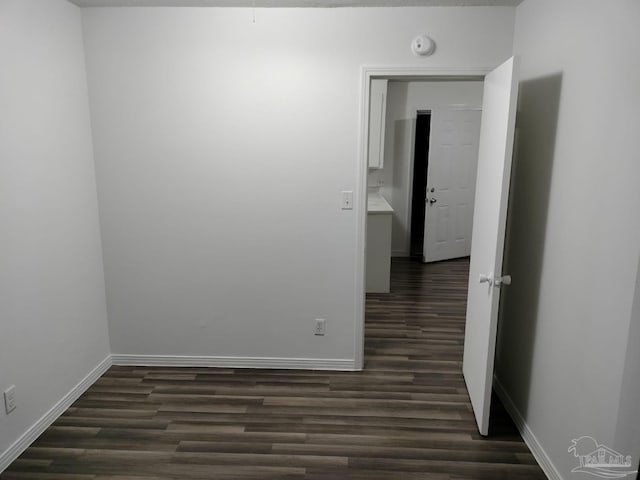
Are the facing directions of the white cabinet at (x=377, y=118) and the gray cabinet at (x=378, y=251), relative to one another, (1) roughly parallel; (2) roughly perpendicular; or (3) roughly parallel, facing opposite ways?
roughly parallel

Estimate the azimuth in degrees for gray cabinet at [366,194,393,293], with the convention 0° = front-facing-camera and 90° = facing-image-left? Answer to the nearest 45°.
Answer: approximately 270°

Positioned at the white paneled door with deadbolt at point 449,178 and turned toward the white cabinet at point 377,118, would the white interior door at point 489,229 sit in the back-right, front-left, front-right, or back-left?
front-left

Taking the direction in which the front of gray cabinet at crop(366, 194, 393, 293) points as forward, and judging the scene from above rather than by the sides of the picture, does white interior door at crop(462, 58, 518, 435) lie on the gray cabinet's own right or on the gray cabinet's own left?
on the gray cabinet's own right

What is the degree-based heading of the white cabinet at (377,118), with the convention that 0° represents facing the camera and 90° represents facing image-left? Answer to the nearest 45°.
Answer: approximately 270°

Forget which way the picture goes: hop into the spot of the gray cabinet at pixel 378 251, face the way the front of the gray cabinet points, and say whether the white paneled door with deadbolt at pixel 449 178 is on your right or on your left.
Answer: on your left

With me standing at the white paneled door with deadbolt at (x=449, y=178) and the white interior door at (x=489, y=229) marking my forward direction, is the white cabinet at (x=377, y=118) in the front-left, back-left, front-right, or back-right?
front-right

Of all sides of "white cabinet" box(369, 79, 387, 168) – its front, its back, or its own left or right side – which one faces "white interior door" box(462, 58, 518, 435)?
right

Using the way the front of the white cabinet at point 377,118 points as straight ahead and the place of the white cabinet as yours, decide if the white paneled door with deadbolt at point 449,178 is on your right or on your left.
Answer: on your left

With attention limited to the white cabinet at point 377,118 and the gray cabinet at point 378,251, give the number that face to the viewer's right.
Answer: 2
